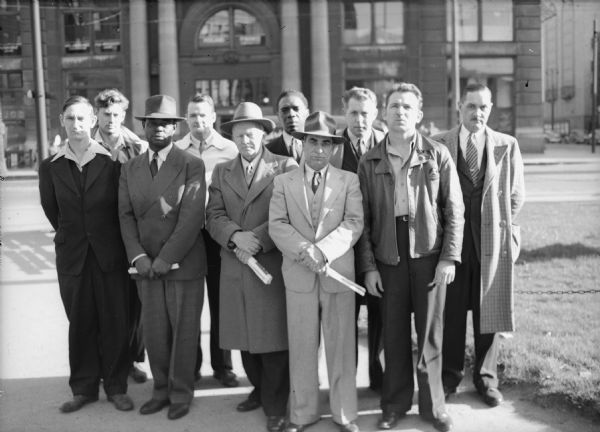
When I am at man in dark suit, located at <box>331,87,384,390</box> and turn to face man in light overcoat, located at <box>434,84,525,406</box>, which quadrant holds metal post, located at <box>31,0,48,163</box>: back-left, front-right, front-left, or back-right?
back-left

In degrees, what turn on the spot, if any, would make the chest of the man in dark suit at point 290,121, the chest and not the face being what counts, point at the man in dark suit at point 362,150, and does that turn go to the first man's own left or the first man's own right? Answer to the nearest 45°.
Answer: approximately 45° to the first man's own left

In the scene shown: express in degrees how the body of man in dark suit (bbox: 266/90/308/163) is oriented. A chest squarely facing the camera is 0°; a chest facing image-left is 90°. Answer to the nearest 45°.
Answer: approximately 0°

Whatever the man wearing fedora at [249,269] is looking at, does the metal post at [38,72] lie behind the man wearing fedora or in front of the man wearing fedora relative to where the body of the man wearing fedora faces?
behind

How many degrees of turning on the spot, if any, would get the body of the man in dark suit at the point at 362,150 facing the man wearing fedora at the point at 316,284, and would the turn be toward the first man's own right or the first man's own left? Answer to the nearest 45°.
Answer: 0° — they already face them

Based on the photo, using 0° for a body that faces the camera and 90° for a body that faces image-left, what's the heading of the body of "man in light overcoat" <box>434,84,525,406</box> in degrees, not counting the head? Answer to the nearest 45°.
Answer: approximately 0°

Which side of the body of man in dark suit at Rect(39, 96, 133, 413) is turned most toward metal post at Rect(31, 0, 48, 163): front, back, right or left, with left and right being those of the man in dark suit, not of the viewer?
back

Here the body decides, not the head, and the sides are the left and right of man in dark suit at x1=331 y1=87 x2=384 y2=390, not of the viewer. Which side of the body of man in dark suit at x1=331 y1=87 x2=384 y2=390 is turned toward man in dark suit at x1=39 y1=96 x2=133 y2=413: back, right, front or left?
right
